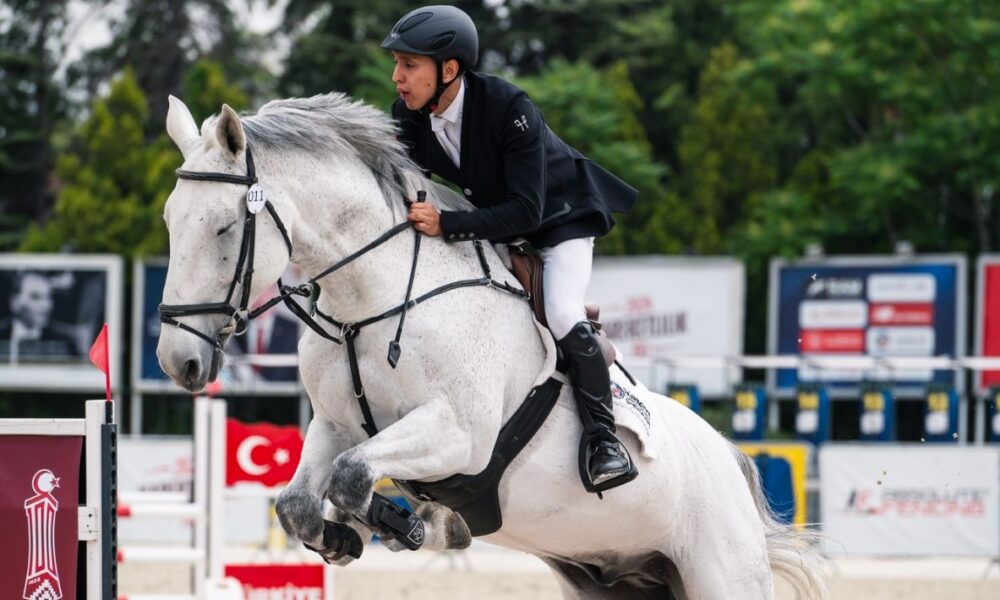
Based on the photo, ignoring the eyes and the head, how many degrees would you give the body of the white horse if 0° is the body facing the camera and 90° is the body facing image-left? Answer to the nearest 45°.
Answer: approximately 45°

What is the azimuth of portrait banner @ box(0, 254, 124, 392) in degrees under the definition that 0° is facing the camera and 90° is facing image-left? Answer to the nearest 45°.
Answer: approximately 0°

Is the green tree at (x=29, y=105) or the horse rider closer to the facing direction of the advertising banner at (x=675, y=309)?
the horse rider

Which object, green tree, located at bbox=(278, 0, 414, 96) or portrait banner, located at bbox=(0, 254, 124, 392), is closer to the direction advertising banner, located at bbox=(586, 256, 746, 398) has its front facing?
the portrait banner

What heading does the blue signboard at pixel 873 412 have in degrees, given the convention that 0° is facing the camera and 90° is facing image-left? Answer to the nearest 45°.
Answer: approximately 0°

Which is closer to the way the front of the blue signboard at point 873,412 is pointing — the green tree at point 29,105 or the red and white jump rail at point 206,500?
the red and white jump rail

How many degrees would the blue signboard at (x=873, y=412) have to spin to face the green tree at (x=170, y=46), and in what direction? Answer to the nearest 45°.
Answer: approximately 135° to its right

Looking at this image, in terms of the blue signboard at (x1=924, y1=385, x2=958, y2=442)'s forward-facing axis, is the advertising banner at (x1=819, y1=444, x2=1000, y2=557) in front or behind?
in front

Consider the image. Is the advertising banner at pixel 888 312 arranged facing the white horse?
yes
